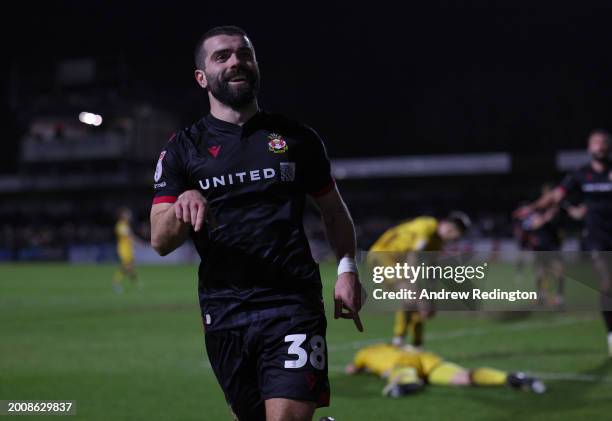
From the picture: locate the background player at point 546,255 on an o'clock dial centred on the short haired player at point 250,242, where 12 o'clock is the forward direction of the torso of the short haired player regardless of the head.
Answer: The background player is roughly at 7 o'clock from the short haired player.

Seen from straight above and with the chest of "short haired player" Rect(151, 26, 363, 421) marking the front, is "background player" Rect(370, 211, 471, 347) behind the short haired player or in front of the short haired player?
behind

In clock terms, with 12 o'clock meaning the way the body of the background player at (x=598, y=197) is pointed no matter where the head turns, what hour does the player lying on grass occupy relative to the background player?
The player lying on grass is roughly at 1 o'clock from the background player.

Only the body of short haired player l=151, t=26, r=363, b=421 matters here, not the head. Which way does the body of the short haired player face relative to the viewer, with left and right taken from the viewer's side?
facing the viewer

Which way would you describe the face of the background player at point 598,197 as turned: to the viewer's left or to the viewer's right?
to the viewer's left

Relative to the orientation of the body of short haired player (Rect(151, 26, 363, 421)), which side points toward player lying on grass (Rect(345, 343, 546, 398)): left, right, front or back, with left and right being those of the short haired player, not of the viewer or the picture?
back
